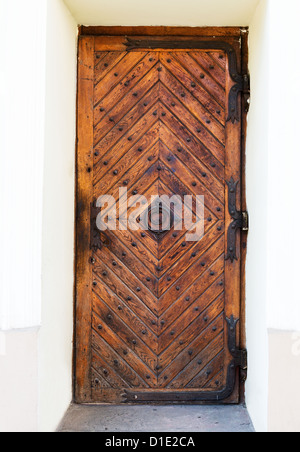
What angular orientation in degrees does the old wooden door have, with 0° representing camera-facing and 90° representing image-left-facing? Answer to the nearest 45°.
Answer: approximately 0°
